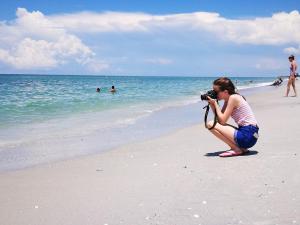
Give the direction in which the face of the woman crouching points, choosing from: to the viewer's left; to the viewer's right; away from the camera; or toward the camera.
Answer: to the viewer's left

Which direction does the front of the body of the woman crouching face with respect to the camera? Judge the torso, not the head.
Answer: to the viewer's left
